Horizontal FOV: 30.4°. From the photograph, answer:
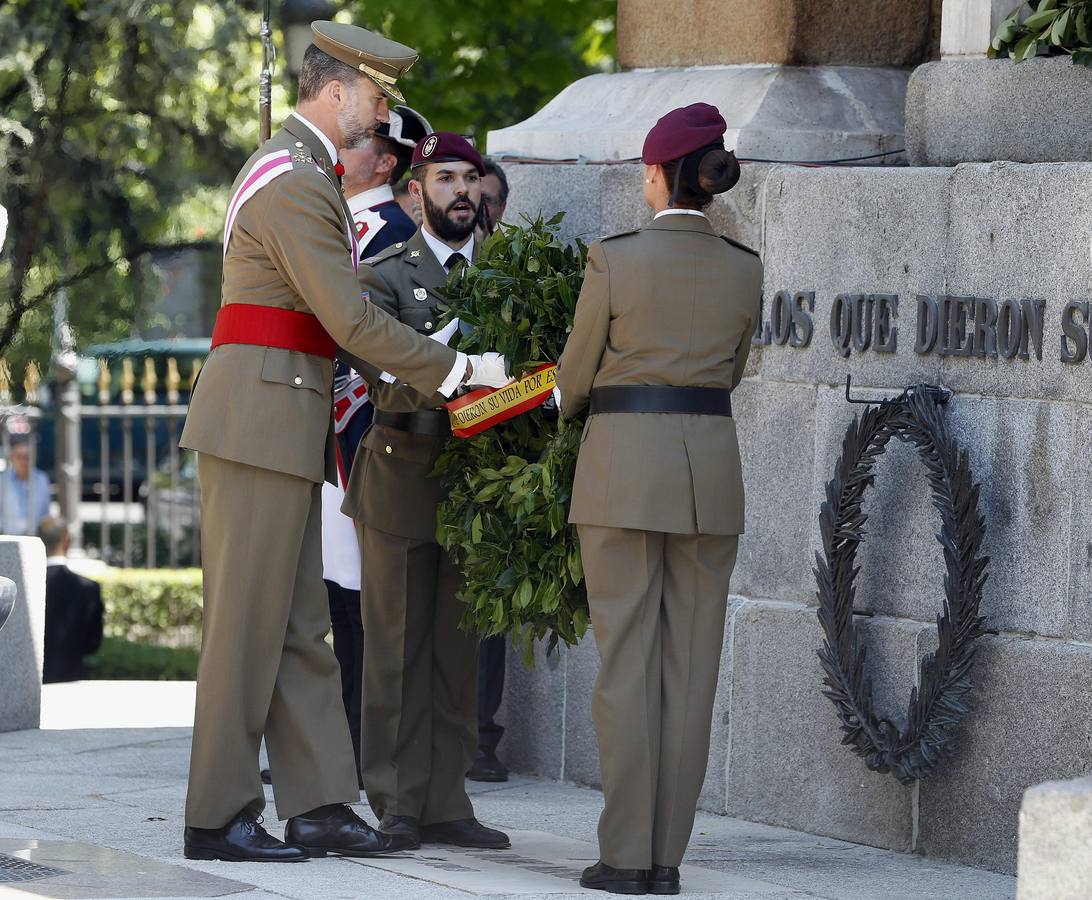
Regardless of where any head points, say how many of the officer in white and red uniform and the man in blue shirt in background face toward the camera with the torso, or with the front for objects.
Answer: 1

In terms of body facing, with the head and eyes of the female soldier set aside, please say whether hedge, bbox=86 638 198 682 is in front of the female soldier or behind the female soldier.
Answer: in front

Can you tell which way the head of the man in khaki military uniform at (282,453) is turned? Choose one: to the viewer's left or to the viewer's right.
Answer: to the viewer's right

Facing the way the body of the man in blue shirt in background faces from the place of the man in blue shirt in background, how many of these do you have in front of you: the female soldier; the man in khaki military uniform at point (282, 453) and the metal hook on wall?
3

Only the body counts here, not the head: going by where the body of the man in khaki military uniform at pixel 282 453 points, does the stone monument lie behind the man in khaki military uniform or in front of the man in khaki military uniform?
in front

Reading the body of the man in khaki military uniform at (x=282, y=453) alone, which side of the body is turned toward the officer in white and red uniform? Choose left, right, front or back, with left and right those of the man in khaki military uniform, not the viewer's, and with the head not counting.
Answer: left

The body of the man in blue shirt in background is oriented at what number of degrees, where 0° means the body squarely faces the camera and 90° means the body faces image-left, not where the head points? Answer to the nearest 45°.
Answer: approximately 0°
